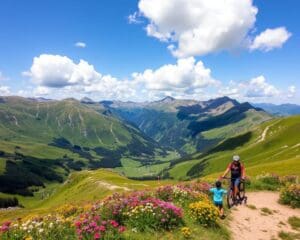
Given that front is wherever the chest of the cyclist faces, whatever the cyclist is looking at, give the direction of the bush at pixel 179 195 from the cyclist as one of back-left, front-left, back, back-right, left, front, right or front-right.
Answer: front-right

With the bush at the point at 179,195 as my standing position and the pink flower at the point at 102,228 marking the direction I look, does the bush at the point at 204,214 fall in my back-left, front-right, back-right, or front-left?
front-left

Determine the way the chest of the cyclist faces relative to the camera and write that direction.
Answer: toward the camera

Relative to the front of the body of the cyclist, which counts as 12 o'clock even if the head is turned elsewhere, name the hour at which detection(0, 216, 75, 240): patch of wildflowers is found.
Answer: The patch of wildflowers is roughly at 1 o'clock from the cyclist.

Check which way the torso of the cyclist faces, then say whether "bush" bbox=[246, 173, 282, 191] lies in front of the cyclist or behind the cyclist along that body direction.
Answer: behind

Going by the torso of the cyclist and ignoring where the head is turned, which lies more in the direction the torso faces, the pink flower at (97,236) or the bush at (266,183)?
the pink flower

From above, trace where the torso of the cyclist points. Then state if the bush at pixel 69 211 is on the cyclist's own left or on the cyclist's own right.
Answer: on the cyclist's own right

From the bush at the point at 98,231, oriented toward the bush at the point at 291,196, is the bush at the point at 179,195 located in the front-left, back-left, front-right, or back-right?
front-left

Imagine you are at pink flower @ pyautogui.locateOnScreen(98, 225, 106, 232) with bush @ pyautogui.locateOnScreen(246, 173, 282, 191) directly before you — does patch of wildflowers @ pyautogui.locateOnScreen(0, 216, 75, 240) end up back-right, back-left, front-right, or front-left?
back-left

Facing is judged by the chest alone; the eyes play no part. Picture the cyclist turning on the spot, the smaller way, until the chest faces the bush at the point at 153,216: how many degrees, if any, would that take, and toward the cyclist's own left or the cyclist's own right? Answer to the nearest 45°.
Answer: approximately 45° to the cyclist's own right
